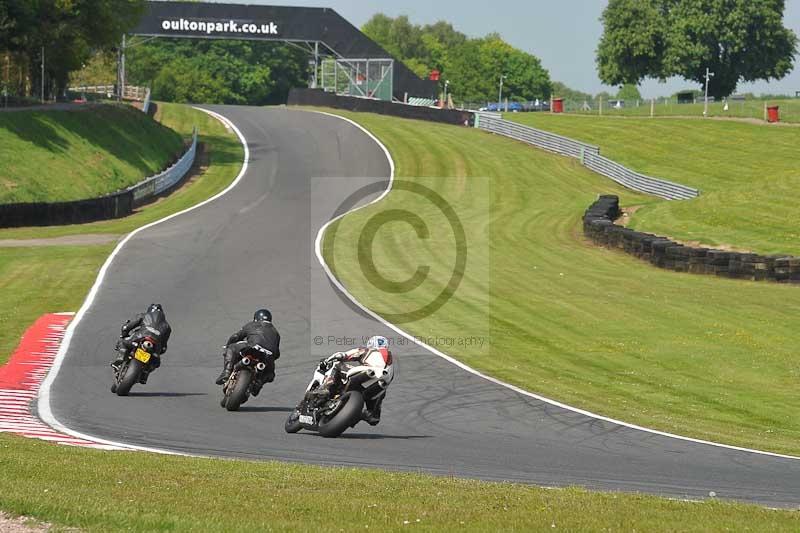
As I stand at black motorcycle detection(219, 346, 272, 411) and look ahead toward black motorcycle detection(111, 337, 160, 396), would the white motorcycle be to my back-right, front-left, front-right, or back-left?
back-left

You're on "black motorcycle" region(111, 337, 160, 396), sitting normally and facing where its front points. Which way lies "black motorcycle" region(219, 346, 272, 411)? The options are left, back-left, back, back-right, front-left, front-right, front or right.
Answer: back-right

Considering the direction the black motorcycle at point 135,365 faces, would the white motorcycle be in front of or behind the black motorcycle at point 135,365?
behind

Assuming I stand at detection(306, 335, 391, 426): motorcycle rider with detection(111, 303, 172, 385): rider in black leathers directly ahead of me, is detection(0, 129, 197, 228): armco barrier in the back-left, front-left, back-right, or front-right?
front-right

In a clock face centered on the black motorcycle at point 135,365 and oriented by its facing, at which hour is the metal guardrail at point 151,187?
The metal guardrail is roughly at 12 o'clock from the black motorcycle.

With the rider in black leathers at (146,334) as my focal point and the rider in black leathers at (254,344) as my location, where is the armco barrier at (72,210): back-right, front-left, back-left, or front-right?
front-right

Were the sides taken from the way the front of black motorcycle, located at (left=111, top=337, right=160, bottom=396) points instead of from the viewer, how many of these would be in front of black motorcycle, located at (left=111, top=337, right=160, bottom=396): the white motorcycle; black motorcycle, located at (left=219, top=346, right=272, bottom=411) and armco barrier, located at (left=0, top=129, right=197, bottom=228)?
1

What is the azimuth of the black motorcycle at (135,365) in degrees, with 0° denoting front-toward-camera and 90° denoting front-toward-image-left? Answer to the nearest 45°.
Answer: approximately 180°

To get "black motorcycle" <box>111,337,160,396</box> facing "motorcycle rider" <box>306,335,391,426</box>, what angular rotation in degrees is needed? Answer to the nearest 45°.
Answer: approximately 135° to its right

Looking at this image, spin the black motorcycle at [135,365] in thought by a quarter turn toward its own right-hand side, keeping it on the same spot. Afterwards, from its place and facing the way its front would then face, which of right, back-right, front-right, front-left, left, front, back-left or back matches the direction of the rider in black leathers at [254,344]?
front-right

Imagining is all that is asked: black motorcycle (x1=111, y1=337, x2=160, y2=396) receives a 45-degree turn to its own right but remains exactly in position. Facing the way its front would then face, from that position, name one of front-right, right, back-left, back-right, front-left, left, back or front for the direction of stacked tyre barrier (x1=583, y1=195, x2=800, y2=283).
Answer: front

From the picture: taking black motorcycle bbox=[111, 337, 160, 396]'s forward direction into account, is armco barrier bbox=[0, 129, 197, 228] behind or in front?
in front
